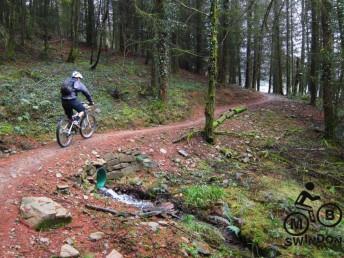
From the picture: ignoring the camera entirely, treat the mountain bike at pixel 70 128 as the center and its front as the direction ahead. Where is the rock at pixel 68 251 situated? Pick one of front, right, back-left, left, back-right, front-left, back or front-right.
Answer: back-right

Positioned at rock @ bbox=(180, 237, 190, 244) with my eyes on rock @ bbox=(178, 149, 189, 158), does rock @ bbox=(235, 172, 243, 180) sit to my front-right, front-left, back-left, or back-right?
front-right

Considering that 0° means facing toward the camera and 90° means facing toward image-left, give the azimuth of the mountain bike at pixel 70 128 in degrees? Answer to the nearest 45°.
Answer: approximately 225°

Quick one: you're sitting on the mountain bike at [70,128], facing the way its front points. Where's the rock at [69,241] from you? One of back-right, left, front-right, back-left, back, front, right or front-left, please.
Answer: back-right

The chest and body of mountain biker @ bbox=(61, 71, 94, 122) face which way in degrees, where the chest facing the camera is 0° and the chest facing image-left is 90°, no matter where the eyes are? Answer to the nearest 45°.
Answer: approximately 225°

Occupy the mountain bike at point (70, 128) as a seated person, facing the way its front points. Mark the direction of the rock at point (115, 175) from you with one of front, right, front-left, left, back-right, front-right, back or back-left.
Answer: right

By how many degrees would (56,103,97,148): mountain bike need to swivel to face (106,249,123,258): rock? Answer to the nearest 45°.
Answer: approximately 135° to its right

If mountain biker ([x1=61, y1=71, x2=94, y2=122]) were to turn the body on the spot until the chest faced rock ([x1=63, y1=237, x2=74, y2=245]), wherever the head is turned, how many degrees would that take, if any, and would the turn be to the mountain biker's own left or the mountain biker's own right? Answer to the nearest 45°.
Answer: approximately 135° to the mountain biker's own right

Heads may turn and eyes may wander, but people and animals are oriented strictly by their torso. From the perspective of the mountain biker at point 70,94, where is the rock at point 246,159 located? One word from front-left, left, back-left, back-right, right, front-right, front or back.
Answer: front-right

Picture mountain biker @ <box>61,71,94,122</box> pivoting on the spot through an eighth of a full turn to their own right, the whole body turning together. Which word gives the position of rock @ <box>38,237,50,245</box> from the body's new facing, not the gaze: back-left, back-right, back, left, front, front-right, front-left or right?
right

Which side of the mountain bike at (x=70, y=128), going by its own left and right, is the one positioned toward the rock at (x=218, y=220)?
right

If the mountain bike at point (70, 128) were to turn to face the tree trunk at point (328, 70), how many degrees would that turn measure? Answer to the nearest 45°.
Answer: approximately 45° to its right

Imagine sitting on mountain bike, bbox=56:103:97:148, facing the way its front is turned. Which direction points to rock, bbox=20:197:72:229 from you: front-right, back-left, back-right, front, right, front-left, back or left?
back-right

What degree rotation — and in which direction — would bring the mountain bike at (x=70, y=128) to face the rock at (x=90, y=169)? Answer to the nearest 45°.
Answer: approximately 135° to its right

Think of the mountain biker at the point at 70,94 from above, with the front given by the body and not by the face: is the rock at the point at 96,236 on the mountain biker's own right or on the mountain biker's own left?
on the mountain biker's own right

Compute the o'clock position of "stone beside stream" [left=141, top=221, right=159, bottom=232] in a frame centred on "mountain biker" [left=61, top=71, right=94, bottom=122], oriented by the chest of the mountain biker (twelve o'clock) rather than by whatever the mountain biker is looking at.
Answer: The stone beside stream is roughly at 4 o'clock from the mountain biker.

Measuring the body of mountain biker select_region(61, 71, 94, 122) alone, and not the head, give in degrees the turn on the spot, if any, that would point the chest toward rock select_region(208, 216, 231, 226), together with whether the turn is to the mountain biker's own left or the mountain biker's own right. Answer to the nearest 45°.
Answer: approximately 90° to the mountain biker's own right
